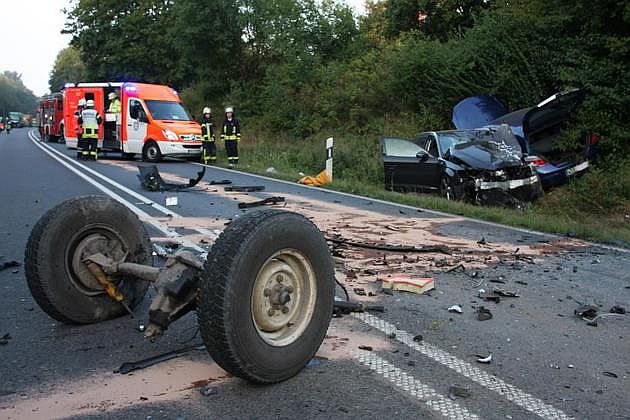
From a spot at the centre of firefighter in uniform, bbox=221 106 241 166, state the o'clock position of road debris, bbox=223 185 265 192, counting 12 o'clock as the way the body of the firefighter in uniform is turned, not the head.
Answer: The road debris is roughly at 12 o'clock from the firefighter in uniform.

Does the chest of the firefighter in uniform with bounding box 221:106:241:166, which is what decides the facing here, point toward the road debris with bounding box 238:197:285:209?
yes

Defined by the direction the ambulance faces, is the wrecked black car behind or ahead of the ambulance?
ahead

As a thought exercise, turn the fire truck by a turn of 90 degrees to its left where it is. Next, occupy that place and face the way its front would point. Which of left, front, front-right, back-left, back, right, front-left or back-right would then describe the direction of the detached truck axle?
front-right

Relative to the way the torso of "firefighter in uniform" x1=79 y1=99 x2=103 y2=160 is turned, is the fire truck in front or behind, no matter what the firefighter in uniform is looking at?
in front

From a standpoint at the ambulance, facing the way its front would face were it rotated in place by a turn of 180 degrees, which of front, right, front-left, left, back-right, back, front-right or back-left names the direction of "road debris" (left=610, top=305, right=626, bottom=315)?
back-left

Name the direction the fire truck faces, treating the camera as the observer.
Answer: facing the viewer and to the left of the viewer

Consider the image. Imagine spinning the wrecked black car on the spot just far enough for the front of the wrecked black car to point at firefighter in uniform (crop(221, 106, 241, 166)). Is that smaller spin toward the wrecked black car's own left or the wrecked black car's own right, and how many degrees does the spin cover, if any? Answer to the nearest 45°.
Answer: approximately 180°

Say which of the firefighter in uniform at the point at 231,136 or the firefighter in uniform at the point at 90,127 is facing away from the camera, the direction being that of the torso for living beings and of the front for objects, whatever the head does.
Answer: the firefighter in uniform at the point at 90,127

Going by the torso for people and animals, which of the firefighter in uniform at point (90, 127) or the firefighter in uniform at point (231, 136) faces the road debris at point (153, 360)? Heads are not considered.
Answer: the firefighter in uniform at point (231, 136)

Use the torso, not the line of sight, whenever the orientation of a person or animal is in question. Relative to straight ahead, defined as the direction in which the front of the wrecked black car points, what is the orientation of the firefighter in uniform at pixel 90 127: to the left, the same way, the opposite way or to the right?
the opposite way

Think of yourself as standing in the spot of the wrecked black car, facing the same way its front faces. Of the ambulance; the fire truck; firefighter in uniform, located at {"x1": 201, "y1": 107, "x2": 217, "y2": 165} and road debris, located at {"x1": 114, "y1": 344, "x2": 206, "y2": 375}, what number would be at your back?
3
